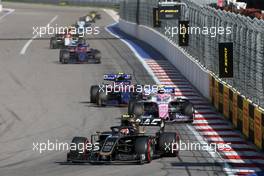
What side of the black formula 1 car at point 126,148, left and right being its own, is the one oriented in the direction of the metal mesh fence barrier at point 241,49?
back

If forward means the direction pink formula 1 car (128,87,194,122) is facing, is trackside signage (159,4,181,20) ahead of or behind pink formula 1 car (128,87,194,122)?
behind

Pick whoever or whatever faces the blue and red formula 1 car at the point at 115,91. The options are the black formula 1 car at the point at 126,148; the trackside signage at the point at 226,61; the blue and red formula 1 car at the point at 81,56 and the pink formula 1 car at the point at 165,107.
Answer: the blue and red formula 1 car at the point at 81,56

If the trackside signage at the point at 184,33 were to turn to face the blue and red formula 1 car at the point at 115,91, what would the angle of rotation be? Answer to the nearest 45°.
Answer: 0° — it already faces it

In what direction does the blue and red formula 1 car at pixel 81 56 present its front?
toward the camera

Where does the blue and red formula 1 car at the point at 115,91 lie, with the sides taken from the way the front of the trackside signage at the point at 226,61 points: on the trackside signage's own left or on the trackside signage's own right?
on the trackside signage's own right

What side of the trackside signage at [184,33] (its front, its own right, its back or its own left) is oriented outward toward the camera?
front

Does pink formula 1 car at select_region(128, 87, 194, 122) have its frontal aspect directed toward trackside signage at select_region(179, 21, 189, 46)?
no

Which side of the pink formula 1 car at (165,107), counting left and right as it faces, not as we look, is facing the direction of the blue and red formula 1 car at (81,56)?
back

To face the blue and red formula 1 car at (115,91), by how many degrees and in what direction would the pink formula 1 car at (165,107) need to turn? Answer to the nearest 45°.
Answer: approximately 135° to its right
